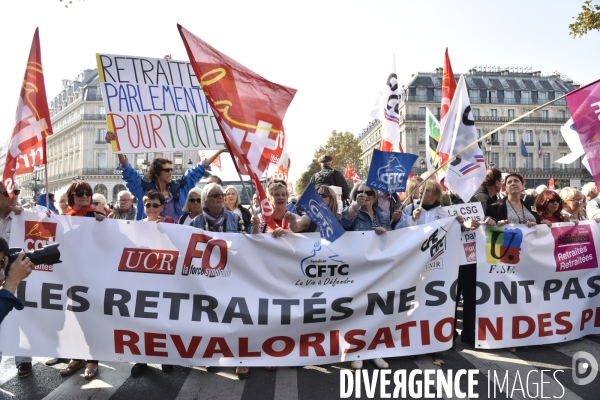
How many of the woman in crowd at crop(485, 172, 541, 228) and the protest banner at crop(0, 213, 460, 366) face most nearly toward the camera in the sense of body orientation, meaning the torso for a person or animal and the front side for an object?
2

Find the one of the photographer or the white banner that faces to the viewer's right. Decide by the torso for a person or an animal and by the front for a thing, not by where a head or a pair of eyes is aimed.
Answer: the photographer

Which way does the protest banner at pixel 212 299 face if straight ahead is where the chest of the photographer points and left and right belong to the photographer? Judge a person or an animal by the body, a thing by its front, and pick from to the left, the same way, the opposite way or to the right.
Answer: to the right

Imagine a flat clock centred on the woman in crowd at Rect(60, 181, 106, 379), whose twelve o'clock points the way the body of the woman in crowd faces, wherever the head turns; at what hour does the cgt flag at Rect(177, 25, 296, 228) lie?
The cgt flag is roughly at 10 o'clock from the woman in crowd.

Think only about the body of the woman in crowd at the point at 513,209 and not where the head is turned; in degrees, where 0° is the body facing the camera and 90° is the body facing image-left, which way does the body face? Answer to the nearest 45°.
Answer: approximately 0°

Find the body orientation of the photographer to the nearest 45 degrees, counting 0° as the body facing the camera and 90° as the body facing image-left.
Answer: approximately 270°
